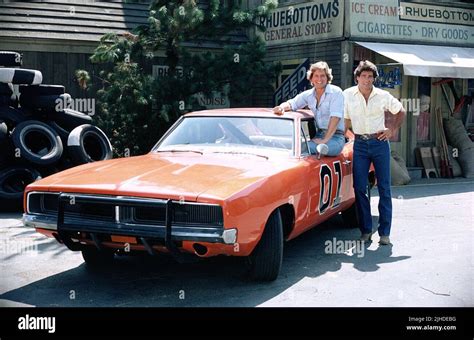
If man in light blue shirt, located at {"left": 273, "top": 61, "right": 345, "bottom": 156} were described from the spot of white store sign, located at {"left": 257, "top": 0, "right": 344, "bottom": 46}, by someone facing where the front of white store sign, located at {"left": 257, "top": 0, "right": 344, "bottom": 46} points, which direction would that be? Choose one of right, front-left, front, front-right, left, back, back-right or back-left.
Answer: front-left

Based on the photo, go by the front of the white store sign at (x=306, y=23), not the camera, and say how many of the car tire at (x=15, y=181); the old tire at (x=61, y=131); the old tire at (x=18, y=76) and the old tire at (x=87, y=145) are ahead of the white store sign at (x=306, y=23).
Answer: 4

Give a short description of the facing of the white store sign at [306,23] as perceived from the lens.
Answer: facing the viewer and to the left of the viewer

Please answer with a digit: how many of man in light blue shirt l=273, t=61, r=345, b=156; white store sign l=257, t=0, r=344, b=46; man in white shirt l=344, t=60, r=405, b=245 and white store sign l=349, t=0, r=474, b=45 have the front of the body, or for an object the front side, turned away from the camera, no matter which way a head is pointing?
0

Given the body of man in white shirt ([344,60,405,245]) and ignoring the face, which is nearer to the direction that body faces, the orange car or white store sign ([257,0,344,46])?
the orange car

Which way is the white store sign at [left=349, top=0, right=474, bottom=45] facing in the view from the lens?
facing the viewer and to the right of the viewer

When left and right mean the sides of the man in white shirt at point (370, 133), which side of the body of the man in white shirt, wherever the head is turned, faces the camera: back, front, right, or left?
front

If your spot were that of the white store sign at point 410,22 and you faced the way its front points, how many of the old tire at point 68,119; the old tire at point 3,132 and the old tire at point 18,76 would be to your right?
3
